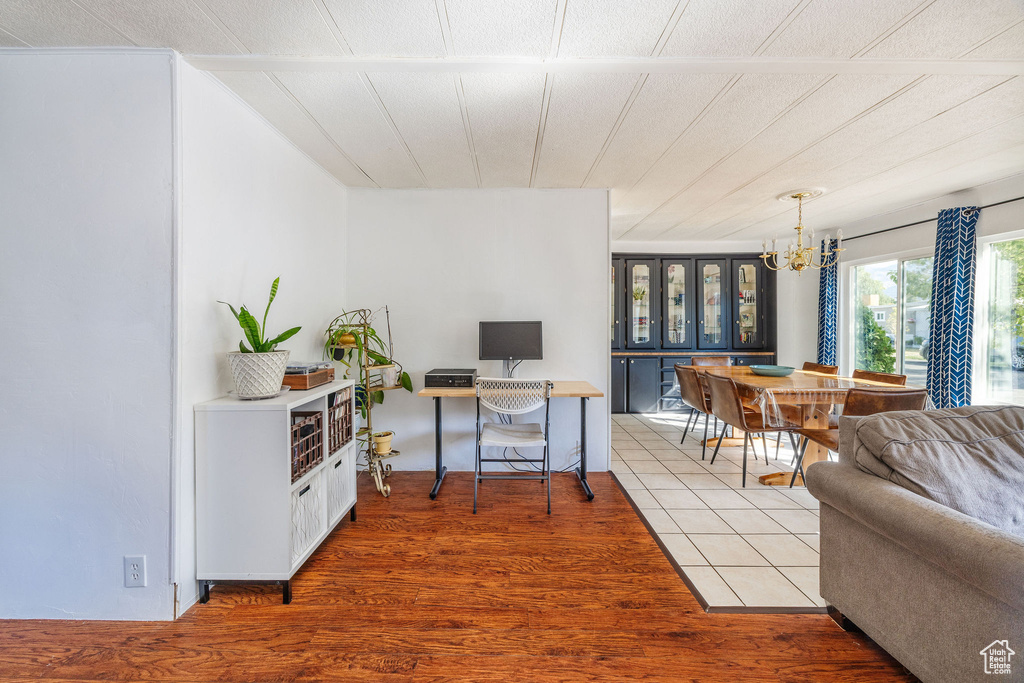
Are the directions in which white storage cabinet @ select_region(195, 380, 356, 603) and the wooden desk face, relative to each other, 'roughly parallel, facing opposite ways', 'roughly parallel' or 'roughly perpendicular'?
roughly perpendicular

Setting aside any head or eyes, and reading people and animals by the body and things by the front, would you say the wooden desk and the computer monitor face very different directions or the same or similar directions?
same or similar directions

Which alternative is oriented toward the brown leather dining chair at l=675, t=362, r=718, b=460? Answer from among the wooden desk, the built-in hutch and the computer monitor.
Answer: the built-in hutch

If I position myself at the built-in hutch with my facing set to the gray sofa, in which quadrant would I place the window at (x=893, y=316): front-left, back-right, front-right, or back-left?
front-left

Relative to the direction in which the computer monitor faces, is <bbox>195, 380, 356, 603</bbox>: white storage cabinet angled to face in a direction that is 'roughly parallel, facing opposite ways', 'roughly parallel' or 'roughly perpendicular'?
roughly perpendicular

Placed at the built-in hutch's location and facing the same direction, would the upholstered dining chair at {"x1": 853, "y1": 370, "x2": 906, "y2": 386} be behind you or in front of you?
in front

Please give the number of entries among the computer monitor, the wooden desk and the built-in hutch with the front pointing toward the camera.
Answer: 3

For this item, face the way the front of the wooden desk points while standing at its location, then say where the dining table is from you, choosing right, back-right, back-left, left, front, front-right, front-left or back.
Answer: left

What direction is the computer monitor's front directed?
toward the camera

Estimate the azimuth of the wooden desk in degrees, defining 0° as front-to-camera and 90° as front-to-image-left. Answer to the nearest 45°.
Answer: approximately 0°

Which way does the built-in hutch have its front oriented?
toward the camera

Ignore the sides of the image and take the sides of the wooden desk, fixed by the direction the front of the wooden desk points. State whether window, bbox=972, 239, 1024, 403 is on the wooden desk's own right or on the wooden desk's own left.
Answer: on the wooden desk's own left

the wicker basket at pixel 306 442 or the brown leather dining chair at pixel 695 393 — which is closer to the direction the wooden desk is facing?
the wicker basket

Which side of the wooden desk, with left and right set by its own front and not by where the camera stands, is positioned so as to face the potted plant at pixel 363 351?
right

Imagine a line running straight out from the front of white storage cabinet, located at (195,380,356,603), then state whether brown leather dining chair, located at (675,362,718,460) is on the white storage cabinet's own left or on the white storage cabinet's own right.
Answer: on the white storage cabinet's own left
